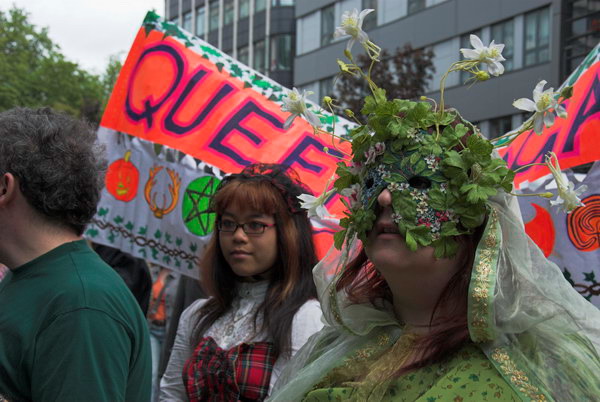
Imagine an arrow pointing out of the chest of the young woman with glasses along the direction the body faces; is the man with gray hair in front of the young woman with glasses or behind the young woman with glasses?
in front

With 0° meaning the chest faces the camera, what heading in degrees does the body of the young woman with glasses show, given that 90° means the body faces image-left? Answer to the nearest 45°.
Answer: approximately 45°

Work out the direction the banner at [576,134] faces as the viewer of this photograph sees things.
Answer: facing the viewer

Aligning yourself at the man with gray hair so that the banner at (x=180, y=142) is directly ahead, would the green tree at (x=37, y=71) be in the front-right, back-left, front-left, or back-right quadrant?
front-left

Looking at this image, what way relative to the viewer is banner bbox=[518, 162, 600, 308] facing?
toward the camera

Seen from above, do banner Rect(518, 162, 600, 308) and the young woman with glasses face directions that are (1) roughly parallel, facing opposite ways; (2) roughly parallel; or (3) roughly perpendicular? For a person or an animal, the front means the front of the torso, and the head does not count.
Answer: roughly parallel

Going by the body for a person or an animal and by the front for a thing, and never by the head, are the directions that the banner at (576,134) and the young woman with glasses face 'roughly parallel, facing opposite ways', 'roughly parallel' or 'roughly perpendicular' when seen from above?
roughly parallel

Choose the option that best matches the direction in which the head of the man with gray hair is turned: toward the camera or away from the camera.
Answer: away from the camera

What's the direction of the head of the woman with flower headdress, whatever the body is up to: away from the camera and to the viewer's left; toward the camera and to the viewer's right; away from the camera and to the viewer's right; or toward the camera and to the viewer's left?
toward the camera and to the viewer's left
